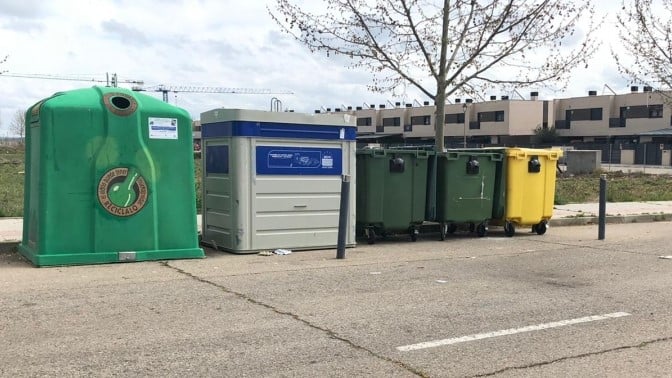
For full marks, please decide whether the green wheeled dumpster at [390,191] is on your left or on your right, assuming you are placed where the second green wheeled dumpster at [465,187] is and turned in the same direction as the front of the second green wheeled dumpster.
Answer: on your right

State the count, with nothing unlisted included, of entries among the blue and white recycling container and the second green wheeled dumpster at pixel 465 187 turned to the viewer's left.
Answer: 0

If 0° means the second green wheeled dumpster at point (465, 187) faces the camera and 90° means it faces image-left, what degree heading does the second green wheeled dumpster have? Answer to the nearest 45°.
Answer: approximately 0°

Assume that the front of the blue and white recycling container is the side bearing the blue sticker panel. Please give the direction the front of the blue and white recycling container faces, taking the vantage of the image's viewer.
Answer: facing the viewer and to the right of the viewer

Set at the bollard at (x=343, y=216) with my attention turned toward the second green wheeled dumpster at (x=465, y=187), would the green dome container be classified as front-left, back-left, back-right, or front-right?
back-left

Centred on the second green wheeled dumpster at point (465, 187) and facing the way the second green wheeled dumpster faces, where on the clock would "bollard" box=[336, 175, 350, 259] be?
The bollard is roughly at 1 o'clock from the second green wheeled dumpster.
